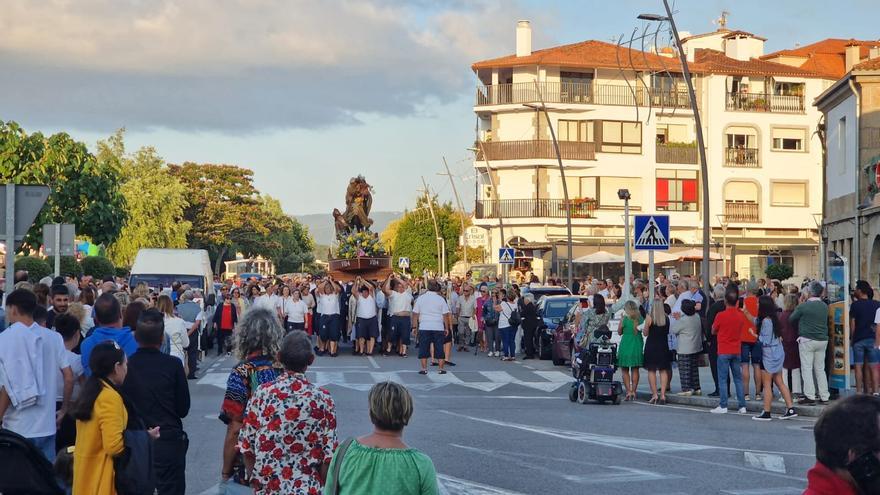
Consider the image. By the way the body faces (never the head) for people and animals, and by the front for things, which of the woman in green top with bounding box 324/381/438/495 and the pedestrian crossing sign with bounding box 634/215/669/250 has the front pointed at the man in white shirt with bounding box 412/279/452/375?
the woman in green top

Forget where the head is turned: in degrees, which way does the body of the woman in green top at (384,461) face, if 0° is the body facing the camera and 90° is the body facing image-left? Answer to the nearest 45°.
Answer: approximately 180°

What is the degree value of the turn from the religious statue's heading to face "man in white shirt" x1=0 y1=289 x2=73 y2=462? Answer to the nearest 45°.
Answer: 0° — it already faces them

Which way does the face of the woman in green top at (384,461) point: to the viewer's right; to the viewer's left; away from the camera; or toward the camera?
away from the camera
